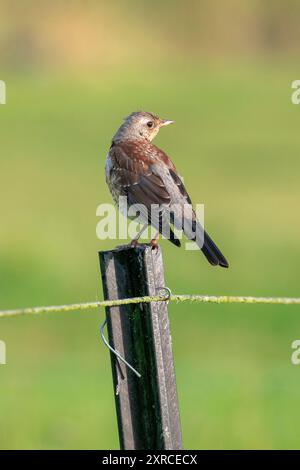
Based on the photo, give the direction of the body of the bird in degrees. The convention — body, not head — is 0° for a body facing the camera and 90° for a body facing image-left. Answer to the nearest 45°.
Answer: approximately 135°
